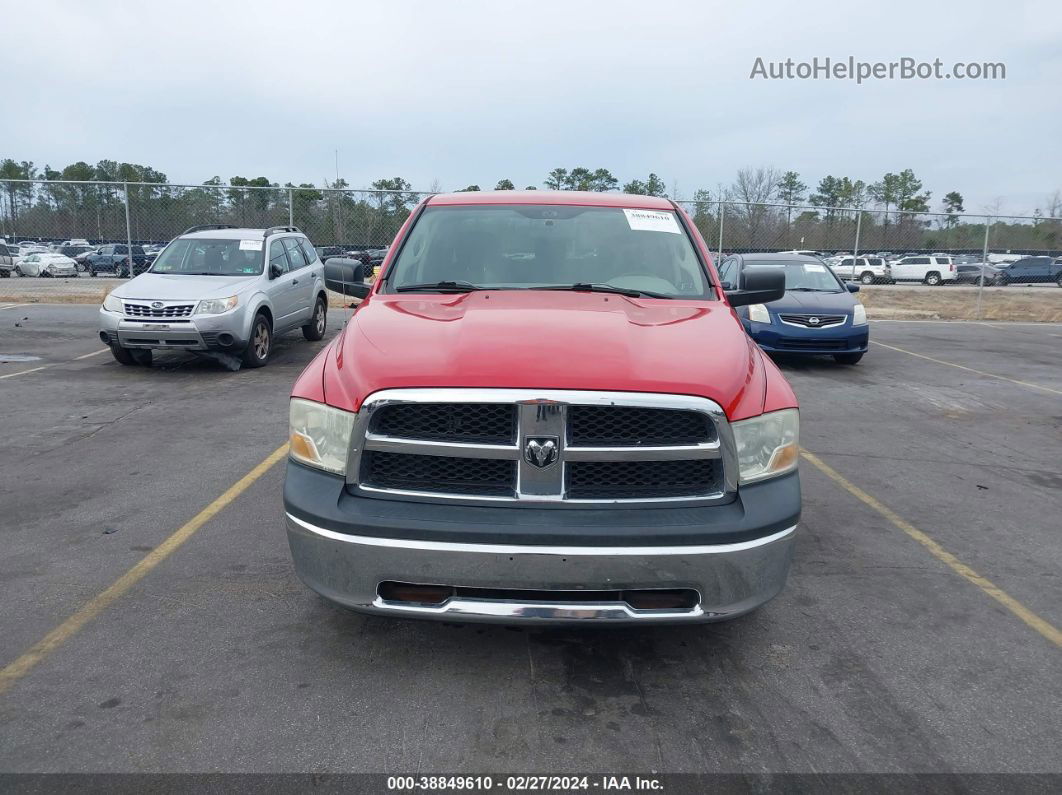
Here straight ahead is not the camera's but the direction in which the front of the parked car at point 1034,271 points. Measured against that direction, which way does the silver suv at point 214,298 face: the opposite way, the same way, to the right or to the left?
to the left

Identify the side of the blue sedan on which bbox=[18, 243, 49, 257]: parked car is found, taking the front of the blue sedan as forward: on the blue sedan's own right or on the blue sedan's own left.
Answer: on the blue sedan's own right

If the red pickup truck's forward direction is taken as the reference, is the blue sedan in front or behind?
behind

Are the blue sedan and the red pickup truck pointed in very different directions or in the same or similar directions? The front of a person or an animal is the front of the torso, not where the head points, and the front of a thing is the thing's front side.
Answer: same or similar directions

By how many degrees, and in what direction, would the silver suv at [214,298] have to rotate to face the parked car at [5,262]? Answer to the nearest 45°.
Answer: approximately 135° to its right

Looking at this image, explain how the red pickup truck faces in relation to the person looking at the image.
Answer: facing the viewer

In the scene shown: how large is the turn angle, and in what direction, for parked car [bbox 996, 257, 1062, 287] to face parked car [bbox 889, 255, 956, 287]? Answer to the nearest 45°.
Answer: approximately 45° to its left

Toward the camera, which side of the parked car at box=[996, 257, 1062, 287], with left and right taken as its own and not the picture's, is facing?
left

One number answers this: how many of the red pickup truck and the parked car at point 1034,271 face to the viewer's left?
1

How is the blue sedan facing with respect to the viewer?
toward the camera

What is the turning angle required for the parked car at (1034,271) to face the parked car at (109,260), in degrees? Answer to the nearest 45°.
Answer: approximately 45° to its left

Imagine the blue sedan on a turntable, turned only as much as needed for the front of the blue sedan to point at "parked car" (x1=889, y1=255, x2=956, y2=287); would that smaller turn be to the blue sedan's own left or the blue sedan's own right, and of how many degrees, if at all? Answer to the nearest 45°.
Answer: approximately 180°

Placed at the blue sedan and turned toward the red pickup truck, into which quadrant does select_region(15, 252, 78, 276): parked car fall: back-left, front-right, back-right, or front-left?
back-right

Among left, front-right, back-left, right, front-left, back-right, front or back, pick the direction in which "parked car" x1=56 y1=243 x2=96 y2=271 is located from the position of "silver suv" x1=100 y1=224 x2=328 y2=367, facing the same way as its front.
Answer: back-right

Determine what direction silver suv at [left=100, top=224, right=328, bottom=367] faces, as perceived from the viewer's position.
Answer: facing the viewer and to the left of the viewer

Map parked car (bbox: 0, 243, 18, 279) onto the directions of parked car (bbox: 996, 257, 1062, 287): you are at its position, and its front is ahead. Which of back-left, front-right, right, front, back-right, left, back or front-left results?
front-left
